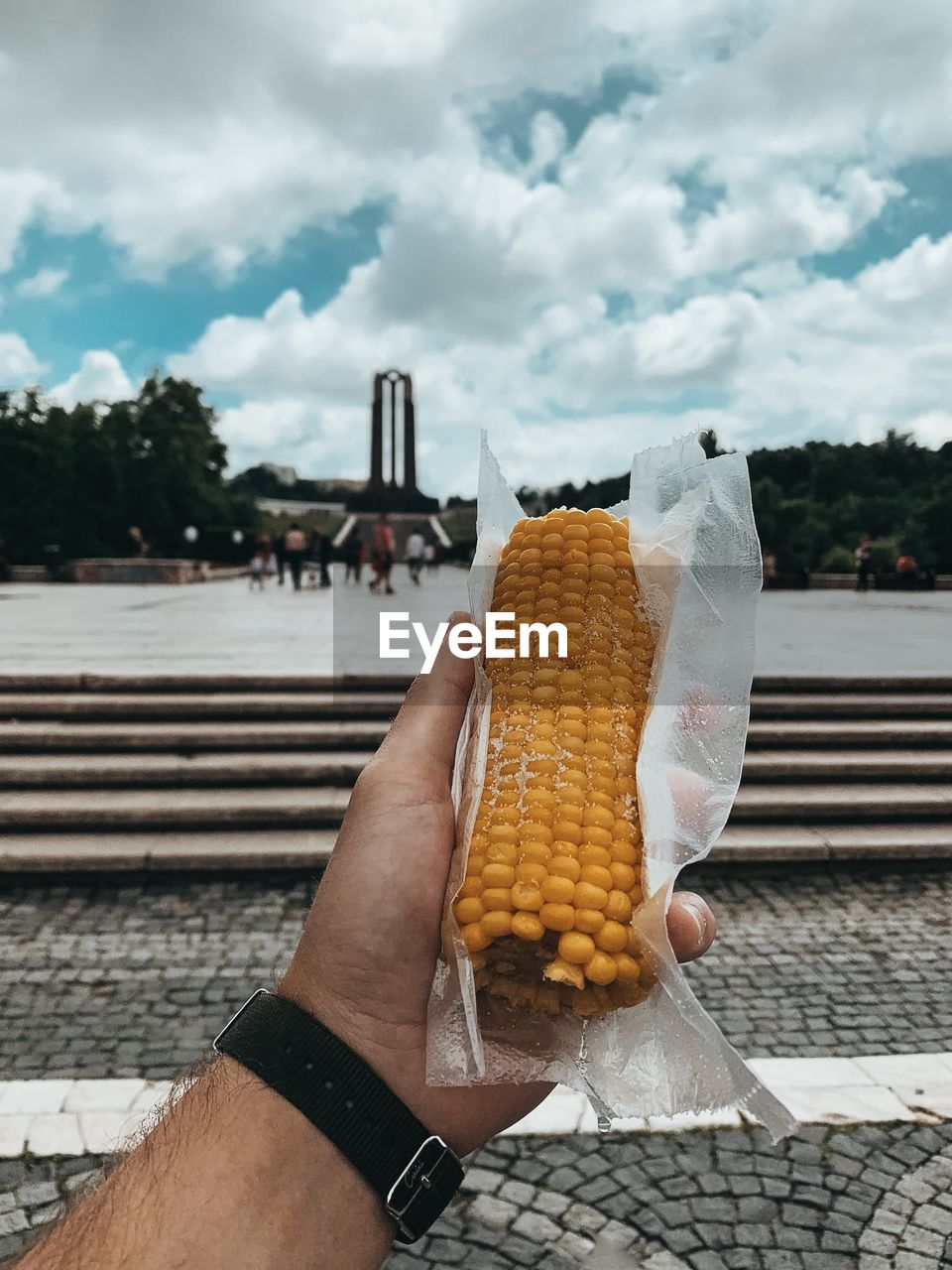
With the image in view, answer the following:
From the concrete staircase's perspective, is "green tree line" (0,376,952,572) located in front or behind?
behind

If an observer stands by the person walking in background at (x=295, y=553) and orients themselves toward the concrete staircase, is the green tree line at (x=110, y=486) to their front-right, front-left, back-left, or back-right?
back-right

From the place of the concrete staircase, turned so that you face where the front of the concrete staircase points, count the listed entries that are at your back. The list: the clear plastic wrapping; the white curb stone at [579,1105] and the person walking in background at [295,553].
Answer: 1

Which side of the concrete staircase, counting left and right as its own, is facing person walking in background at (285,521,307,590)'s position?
back

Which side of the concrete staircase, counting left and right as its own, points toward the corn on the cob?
front

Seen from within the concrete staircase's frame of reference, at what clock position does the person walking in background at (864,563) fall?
The person walking in background is roughly at 7 o'clock from the concrete staircase.

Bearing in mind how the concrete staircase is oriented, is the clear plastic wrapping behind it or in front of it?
in front

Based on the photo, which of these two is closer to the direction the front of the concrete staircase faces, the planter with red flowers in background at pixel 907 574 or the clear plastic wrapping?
the clear plastic wrapping

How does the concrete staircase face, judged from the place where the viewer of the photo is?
facing the viewer
